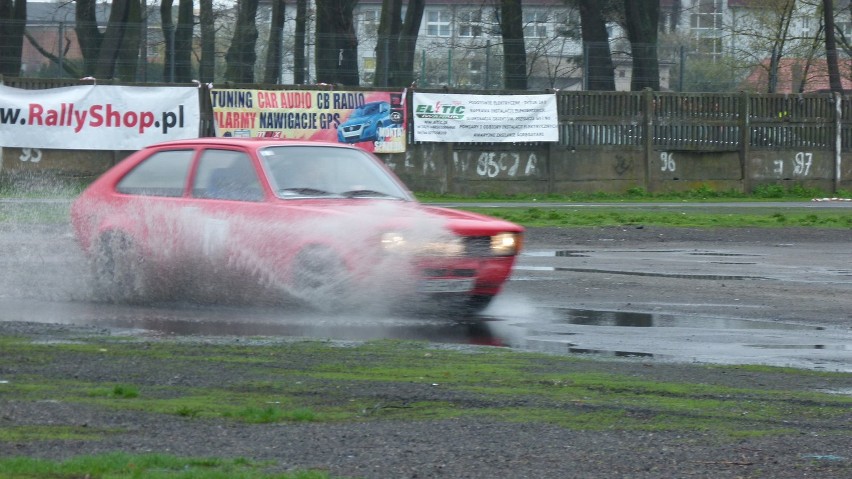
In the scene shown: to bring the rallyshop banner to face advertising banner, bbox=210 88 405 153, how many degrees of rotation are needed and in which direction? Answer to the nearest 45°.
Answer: approximately 90° to its left

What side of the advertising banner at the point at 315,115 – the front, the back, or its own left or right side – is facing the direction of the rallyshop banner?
right

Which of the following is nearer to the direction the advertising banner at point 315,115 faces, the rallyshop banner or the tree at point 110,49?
the rallyshop banner

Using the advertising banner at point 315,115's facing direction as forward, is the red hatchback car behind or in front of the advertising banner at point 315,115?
in front

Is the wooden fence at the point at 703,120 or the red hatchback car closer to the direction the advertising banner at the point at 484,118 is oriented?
the red hatchback car

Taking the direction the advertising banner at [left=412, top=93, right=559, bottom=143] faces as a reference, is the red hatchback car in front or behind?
in front

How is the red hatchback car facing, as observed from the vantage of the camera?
facing the viewer and to the right of the viewer

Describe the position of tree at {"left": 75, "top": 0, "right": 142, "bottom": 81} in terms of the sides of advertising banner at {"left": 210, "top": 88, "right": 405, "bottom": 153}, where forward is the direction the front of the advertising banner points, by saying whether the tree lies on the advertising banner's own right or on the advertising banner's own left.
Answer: on the advertising banner's own right

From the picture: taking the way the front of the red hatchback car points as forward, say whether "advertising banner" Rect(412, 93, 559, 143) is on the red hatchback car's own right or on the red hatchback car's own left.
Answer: on the red hatchback car's own left
